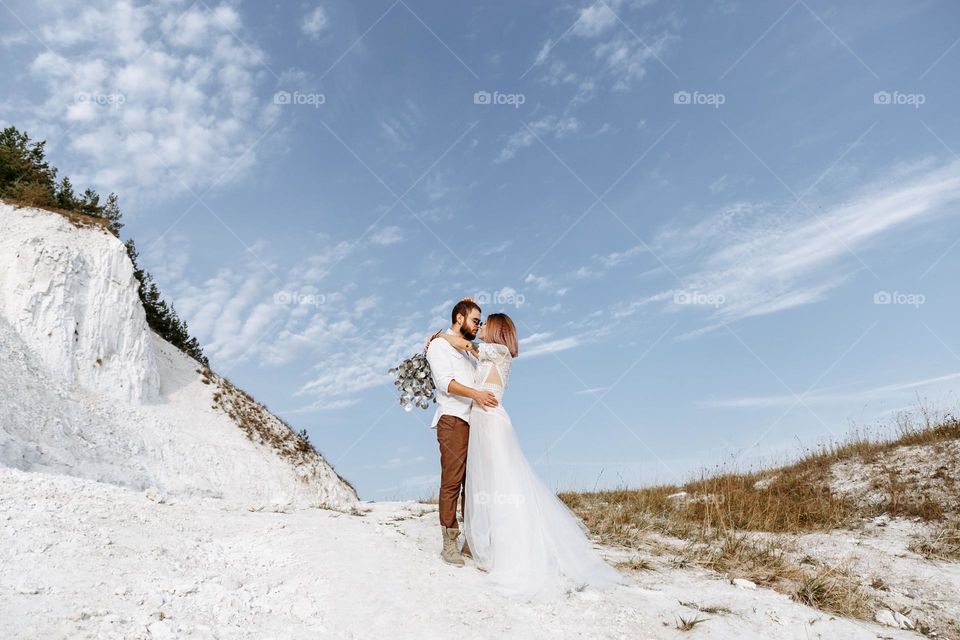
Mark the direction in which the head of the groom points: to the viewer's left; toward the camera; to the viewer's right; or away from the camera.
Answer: to the viewer's right

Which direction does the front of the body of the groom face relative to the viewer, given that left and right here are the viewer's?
facing to the right of the viewer

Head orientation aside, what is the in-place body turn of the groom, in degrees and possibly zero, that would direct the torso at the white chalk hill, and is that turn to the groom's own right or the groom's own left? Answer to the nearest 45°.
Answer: approximately 135° to the groom's own left

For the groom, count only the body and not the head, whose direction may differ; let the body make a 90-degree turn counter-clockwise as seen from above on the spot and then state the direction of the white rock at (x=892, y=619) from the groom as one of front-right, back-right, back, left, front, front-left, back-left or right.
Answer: right

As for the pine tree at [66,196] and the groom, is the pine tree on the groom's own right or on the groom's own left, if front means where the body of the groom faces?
on the groom's own left
